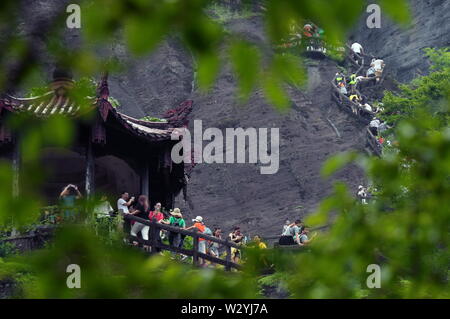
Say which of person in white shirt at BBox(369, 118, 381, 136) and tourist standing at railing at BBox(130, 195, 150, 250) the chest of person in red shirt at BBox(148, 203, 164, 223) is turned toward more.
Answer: the tourist standing at railing

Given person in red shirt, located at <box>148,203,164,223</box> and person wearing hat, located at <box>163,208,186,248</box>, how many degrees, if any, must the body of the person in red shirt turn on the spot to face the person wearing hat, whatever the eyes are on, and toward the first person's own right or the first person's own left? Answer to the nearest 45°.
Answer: approximately 45° to the first person's own left

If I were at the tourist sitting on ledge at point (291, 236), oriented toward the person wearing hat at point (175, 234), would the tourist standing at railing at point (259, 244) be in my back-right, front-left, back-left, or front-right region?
front-left

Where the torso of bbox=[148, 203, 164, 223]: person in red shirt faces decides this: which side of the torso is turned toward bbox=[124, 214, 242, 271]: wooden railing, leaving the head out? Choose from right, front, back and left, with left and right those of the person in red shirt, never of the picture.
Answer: front

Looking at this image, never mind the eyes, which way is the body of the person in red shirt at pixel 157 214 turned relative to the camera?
toward the camera

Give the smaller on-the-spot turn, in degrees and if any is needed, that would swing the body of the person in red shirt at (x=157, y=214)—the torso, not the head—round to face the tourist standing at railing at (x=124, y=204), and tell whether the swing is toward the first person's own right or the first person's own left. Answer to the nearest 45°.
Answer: approximately 45° to the first person's own right

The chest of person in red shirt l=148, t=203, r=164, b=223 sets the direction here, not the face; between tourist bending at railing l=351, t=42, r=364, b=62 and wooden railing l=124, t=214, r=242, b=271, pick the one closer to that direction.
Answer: the wooden railing

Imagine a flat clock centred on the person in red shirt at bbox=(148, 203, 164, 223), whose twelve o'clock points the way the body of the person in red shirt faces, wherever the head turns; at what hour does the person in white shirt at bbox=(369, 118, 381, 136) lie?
The person in white shirt is roughly at 7 o'clock from the person in red shirt.
